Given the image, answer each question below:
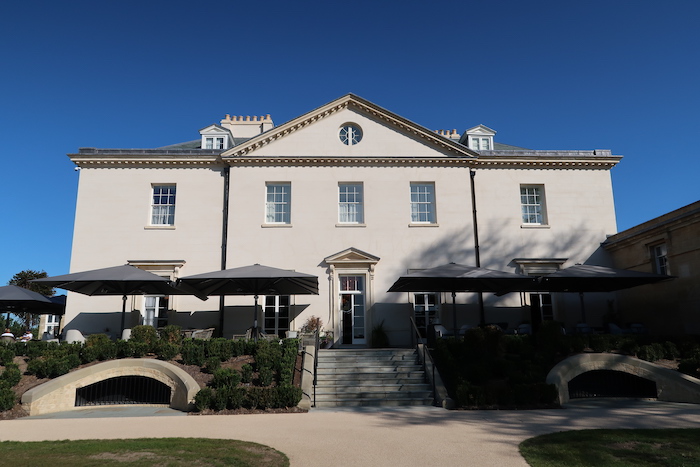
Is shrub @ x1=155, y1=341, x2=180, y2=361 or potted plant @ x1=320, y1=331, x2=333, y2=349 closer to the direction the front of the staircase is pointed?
the shrub

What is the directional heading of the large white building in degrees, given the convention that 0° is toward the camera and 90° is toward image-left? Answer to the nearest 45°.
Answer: approximately 0°

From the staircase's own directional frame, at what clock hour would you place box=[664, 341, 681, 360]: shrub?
The shrub is roughly at 9 o'clock from the staircase.

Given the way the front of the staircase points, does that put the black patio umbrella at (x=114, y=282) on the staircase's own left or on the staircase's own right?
on the staircase's own right

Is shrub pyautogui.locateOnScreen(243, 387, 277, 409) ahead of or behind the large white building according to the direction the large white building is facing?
ahead

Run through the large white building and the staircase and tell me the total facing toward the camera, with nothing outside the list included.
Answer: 2

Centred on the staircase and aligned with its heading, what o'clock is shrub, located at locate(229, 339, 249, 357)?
The shrub is roughly at 3 o'clock from the staircase.

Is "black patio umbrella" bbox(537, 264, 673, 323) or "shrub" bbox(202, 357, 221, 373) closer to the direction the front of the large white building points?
the shrub

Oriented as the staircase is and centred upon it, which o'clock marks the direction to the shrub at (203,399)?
The shrub is roughly at 2 o'clock from the staircase.

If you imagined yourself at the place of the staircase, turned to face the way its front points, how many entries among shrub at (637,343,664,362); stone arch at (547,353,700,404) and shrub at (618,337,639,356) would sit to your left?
3

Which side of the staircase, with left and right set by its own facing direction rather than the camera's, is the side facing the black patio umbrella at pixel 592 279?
left

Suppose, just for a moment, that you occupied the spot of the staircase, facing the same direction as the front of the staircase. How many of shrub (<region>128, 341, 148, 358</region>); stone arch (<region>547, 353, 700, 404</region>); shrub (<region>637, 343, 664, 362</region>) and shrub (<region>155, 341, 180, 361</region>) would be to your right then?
2

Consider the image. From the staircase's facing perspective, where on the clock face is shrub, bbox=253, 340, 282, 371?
The shrub is roughly at 3 o'clock from the staircase.

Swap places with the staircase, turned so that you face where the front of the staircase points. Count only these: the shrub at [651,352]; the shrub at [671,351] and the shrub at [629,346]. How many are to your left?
3
